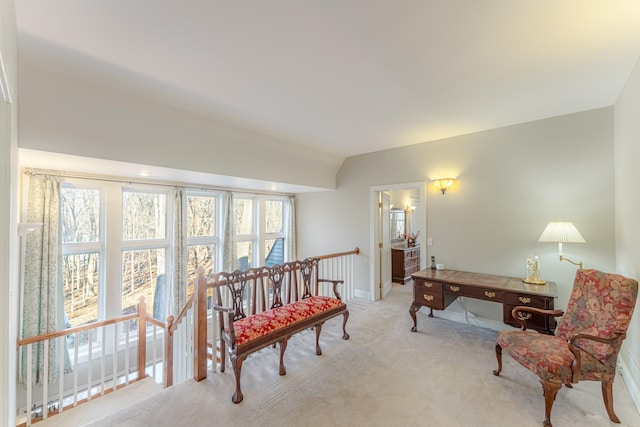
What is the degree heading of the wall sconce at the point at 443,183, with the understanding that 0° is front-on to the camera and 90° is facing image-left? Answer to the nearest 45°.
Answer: approximately 0°

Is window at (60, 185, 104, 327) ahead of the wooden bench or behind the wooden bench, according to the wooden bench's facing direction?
behind

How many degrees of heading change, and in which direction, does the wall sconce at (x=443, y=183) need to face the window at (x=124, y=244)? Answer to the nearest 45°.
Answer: approximately 45° to its right

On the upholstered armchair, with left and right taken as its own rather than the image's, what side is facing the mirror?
right

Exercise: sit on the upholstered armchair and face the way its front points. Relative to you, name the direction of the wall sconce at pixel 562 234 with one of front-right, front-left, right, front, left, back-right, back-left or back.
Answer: back-right

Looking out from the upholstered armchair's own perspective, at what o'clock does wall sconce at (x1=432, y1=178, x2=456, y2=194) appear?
The wall sconce is roughly at 3 o'clock from the upholstered armchair.

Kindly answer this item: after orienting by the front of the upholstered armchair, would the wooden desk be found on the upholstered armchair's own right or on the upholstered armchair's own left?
on the upholstered armchair's own right

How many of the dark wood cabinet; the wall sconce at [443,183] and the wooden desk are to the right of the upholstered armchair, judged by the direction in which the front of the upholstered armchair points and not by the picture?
3

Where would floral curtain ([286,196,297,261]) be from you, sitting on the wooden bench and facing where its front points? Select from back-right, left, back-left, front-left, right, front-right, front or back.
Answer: back-left

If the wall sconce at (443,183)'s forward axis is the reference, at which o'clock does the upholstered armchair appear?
The upholstered armchair is roughly at 11 o'clock from the wall sconce.

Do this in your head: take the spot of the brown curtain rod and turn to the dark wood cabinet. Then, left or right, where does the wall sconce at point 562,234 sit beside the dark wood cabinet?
right

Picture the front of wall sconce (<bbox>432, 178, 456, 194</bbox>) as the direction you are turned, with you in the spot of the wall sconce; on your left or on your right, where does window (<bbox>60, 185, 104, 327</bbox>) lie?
on your right

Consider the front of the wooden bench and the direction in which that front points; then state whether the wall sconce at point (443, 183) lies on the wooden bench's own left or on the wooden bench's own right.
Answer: on the wooden bench's own left

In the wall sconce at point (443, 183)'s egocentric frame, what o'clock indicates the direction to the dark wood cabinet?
The dark wood cabinet is roughly at 5 o'clock from the wall sconce.

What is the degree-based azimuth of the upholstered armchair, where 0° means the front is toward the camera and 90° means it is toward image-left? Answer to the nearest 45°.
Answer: approximately 45°
